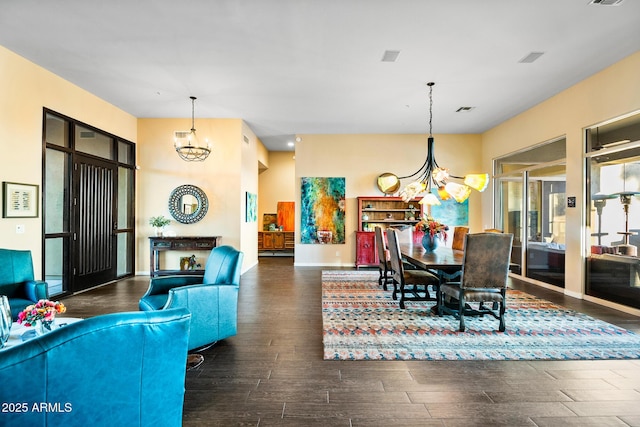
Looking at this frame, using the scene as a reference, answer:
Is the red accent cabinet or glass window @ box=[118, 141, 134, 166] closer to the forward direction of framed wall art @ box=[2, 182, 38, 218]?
the red accent cabinet

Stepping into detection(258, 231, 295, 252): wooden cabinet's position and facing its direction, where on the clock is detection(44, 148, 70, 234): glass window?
The glass window is roughly at 1 o'clock from the wooden cabinet.

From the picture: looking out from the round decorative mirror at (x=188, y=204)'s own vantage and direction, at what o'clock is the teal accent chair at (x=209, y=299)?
The teal accent chair is roughly at 12 o'clock from the round decorative mirror.

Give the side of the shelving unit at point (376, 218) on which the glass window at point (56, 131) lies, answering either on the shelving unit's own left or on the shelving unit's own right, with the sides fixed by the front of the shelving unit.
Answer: on the shelving unit's own right

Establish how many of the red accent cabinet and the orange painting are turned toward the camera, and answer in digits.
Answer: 2

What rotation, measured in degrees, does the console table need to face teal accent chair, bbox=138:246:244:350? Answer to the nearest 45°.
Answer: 0° — it already faces it

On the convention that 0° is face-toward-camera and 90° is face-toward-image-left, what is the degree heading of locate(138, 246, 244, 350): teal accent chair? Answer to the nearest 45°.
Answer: approximately 45°

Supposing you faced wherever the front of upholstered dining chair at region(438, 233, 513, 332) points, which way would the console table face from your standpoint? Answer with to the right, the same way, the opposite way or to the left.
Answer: the opposite way

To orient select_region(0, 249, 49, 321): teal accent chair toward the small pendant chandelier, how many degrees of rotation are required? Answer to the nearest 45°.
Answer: approximately 90° to its left

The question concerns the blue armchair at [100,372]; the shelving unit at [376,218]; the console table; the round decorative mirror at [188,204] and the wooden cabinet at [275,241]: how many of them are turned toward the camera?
4

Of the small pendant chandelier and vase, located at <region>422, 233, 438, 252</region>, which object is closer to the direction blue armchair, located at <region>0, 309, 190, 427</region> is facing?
the small pendant chandelier

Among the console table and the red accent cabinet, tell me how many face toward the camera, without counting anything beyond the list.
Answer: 2
